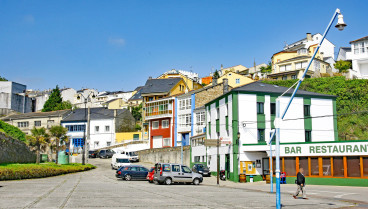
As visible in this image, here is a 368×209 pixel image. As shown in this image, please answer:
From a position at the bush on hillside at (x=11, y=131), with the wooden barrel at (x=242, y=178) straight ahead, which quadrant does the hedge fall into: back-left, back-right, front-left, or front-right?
front-right

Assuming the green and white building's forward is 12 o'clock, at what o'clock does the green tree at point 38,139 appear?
The green tree is roughly at 3 o'clock from the green and white building.

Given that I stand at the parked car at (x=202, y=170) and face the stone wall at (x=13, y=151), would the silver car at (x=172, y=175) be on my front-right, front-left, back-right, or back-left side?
front-left

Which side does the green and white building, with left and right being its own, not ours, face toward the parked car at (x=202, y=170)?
right

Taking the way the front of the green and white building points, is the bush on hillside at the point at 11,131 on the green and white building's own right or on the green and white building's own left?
on the green and white building's own right

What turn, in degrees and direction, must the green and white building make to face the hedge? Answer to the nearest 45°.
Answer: approximately 45° to its right

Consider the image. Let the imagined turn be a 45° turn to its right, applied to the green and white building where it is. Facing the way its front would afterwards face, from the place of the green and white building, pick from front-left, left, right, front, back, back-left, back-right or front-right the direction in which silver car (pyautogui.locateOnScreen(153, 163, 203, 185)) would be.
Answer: front

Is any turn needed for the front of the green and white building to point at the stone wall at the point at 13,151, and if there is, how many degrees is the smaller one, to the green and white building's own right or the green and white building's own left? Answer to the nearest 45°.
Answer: approximately 90° to the green and white building's own right

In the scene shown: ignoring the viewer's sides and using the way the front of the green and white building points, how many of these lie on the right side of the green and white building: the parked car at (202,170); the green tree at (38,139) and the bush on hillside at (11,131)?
3

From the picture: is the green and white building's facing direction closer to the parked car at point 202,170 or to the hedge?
the hedge

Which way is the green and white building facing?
toward the camera

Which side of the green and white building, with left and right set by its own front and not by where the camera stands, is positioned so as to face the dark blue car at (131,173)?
right
